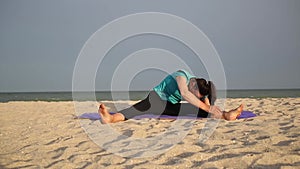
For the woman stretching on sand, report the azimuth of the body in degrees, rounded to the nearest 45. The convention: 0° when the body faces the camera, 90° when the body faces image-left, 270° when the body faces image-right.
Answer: approximately 270°
